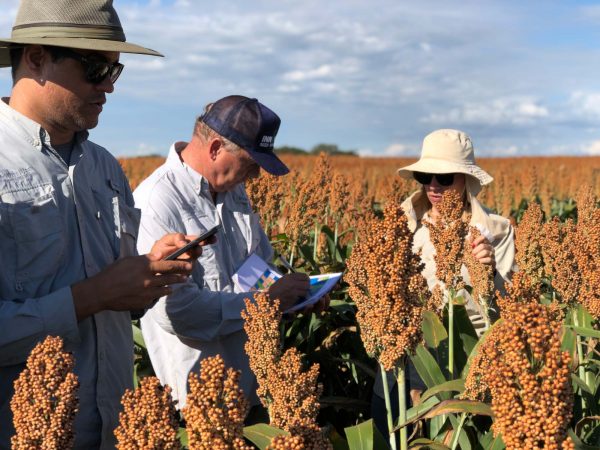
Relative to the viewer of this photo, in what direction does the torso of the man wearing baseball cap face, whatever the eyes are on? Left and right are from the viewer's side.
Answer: facing the viewer and to the right of the viewer

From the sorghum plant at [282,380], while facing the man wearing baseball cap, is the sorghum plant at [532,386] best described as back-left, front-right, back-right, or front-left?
back-right

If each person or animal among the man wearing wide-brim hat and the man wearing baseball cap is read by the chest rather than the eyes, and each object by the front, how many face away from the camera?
0

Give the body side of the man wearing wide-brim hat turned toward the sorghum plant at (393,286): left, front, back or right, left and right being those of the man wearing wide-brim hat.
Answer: front

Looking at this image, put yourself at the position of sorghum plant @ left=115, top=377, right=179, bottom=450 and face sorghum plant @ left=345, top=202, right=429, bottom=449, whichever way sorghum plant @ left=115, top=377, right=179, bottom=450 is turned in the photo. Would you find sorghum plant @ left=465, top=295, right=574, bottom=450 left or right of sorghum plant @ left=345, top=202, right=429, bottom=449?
right

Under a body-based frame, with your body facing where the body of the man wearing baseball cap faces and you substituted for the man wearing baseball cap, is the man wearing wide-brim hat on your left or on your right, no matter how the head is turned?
on your right

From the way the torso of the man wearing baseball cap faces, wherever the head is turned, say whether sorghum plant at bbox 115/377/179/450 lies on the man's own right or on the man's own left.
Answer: on the man's own right

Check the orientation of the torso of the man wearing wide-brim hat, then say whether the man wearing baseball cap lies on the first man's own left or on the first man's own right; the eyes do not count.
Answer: on the first man's own left

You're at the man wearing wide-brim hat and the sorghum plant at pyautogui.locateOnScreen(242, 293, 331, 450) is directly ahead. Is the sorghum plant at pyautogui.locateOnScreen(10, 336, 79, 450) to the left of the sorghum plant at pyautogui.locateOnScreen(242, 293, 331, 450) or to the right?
right

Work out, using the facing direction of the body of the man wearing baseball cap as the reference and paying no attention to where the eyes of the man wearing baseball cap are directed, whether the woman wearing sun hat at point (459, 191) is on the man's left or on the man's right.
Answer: on the man's left

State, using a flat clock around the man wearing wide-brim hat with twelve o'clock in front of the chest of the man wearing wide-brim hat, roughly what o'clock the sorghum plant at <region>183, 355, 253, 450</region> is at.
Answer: The sorghum plant is roughly at 1 o'clock from the man wearing wide-brim hat.

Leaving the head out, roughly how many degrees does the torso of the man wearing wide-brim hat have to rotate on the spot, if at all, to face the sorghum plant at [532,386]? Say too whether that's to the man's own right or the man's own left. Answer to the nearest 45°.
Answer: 0° — they already face it

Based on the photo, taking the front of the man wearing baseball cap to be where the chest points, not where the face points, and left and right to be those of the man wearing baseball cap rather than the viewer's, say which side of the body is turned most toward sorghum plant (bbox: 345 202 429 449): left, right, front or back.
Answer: front

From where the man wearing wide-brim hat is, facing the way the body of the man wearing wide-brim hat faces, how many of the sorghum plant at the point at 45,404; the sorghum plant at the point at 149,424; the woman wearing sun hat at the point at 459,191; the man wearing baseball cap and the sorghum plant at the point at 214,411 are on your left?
2
